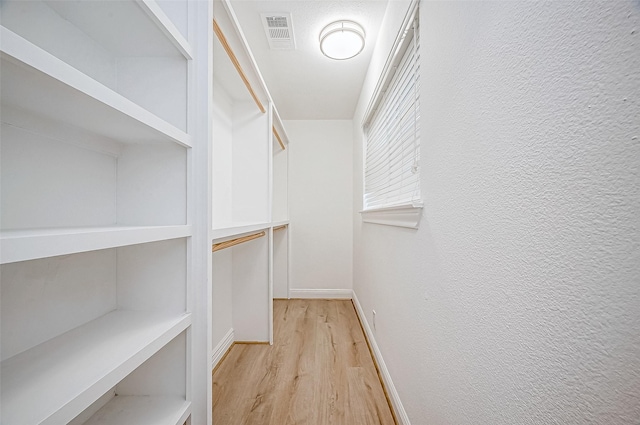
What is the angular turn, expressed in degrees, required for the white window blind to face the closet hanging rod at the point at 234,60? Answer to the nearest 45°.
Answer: approximately 45° to its left

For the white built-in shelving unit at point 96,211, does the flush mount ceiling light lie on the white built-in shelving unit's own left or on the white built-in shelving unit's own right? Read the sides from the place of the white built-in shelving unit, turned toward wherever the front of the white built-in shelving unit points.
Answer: on the white built-in shelving unit's own left

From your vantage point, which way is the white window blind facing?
to the viewer's left

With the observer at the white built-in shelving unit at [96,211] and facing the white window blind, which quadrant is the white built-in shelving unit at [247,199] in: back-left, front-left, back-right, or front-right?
front-left

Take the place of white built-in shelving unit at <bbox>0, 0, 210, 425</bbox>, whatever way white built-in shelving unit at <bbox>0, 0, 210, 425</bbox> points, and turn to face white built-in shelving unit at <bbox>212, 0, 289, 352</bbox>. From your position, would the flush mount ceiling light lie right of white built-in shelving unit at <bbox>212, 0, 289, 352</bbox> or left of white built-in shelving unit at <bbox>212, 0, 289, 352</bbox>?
right

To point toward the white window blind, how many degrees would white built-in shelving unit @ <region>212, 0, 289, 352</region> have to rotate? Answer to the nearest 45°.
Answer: approximately 45° to its right

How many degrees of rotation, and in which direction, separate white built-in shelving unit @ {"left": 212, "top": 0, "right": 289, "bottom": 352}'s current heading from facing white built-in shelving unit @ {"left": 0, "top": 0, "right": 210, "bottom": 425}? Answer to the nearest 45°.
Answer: approximately 90° to its right

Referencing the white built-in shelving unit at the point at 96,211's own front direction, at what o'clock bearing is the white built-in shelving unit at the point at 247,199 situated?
the white built-in shelving unit at the point at 247,199 is roughly at 9 o'clock from the white built-in shelving unit at the point at 96,211.

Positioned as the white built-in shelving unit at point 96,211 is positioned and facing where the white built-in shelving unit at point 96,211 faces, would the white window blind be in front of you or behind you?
in front

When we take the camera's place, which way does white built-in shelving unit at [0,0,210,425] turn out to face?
facing the viewer and to the right of the viewer

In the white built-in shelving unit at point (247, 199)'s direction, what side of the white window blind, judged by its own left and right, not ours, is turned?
front

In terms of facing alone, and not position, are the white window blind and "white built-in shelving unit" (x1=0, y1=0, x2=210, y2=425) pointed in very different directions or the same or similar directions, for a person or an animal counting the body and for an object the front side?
very different directions

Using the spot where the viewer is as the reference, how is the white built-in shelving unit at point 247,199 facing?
facing to the right of the viewer
